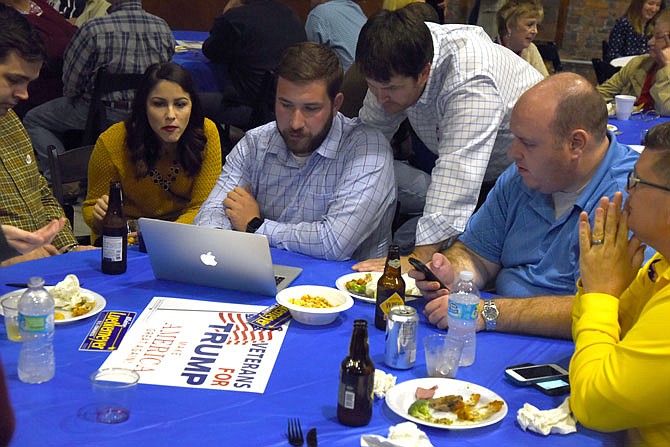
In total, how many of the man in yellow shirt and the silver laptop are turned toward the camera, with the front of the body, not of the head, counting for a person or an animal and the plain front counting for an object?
0

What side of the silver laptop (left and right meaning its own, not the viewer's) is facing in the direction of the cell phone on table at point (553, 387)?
right

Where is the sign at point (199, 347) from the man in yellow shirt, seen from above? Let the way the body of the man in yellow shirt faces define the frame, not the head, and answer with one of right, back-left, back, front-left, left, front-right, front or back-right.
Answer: front

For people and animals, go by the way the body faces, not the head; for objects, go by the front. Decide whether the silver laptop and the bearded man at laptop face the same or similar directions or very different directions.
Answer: very different directions

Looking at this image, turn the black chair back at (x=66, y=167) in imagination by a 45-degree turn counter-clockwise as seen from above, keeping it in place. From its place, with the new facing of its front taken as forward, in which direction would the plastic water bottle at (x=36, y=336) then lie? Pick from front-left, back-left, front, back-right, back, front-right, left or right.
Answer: right

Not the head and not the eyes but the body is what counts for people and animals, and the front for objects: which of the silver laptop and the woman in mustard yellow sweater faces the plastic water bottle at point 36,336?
the woman in mustard yellow sweater

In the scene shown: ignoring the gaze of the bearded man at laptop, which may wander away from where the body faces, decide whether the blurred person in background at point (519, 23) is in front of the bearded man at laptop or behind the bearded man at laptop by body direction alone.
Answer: behind

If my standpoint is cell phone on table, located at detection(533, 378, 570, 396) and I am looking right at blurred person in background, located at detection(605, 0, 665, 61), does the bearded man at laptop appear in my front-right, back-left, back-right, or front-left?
front-left

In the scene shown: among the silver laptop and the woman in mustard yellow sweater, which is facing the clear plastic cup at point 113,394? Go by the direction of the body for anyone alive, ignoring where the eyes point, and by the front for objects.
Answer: the woman in mustard yellow sweater

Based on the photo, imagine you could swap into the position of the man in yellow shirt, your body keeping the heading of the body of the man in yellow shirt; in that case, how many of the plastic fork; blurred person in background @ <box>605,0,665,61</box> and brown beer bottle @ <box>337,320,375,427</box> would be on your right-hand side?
1

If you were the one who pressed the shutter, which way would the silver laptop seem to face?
facing away from the viewer and to the right of the viewer

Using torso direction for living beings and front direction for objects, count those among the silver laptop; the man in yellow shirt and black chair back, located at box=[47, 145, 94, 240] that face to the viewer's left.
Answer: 1

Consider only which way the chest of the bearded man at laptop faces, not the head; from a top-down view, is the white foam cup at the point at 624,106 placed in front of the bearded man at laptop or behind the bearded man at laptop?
behind

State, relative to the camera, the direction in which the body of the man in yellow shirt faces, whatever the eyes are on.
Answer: to the viewer's left

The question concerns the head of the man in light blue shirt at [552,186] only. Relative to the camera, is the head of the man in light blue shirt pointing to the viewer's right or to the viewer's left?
to the viewer's left

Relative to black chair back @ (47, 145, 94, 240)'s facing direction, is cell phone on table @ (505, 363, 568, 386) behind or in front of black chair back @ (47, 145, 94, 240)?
in front

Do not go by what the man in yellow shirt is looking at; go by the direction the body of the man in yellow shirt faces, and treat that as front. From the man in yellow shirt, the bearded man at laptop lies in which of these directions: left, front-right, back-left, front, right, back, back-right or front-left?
front-right

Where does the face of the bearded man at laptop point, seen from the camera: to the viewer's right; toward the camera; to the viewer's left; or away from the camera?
toward the camera

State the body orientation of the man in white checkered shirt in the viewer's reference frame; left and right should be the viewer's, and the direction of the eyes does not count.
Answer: facing the viewer and to the left of the viewer

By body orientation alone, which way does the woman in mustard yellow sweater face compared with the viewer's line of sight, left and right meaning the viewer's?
facing the viewer

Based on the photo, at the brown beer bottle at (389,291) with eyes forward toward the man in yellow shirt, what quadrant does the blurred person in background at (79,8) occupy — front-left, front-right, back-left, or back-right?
back-left

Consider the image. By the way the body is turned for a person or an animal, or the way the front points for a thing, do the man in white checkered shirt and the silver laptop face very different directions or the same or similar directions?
very different directions
